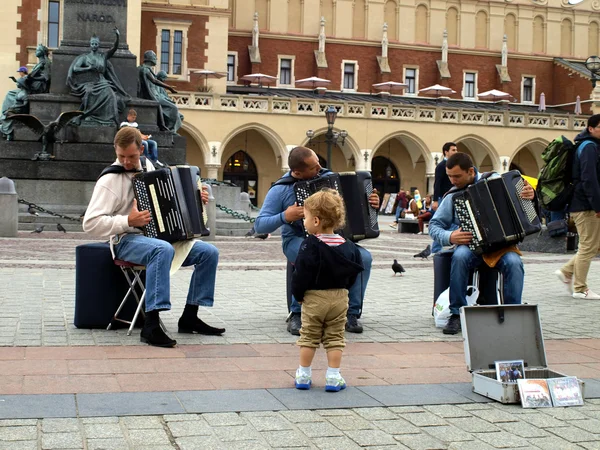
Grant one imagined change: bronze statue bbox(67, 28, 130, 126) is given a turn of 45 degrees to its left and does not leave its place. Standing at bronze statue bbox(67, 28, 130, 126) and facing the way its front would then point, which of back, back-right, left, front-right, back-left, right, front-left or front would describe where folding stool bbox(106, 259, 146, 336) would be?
front-right

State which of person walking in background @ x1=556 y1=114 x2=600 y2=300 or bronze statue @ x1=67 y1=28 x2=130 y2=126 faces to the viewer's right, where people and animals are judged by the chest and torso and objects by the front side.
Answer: the person walking in background

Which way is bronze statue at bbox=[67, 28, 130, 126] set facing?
toward the camera

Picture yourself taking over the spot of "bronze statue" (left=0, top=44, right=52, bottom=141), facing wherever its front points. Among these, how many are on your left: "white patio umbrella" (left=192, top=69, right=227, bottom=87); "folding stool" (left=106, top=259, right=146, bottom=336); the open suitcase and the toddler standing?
3

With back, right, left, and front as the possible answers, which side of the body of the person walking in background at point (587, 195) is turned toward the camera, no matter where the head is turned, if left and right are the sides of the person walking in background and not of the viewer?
right

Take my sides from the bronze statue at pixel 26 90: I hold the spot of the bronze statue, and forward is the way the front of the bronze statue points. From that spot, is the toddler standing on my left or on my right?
on my left

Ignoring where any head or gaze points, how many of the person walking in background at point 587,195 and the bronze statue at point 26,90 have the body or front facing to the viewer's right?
1

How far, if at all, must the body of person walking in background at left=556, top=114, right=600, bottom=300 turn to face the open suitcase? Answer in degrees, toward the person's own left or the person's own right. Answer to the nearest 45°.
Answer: approximately 90° to the person's own right

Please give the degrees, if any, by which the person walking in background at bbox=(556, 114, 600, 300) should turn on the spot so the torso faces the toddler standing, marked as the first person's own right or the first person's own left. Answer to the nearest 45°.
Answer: approximately 90° to the first person's own right

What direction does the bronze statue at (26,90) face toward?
to the viewer's left

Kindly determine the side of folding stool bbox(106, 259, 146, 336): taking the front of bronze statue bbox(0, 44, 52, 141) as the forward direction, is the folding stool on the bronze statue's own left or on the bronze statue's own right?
on the bronze statue's own left
